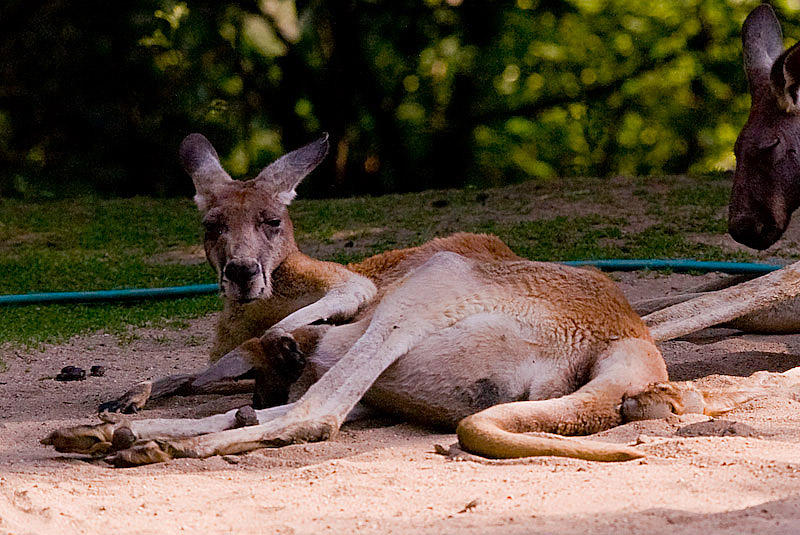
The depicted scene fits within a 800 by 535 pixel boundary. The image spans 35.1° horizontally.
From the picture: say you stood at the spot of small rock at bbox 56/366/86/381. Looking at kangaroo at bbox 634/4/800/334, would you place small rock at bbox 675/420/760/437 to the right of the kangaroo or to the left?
right
